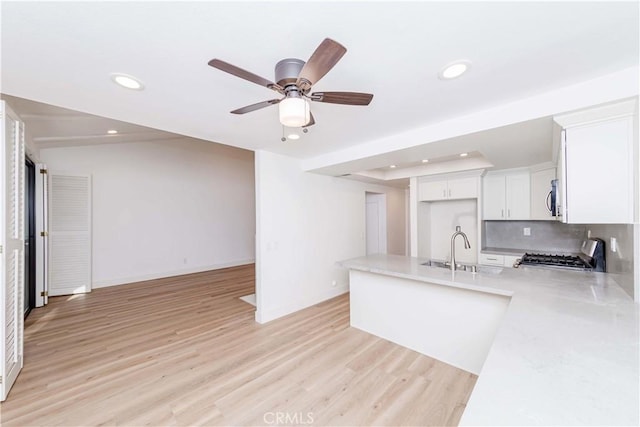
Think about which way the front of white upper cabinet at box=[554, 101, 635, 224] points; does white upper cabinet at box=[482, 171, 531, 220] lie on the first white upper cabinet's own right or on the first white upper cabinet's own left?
on the first white upper cabinet's own right

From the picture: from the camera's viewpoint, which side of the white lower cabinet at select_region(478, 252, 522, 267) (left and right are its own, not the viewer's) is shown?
front

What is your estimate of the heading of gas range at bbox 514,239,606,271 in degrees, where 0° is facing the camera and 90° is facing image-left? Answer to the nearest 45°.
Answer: approximately 90°

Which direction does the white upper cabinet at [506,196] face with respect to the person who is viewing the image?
facing the viewer

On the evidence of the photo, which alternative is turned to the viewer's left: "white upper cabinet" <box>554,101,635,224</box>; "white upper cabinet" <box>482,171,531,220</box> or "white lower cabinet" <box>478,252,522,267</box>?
"white upper cabinet" <box>554,101,635,224</box>

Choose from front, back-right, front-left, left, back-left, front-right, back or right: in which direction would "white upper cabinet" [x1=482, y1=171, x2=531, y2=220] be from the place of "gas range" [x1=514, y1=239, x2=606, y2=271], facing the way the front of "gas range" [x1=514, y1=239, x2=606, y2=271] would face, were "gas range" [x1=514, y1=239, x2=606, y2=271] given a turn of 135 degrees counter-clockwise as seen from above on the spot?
back

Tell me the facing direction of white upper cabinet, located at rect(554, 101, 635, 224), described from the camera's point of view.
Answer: facing to the left of the viewer

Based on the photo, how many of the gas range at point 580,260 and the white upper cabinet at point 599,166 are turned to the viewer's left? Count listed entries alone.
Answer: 2

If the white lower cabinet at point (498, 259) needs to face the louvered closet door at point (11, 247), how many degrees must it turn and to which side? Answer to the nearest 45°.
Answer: approximately 45° to its right

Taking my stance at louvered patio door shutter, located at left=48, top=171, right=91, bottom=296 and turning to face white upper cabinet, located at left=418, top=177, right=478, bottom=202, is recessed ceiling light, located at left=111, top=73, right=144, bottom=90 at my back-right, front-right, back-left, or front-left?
front-right

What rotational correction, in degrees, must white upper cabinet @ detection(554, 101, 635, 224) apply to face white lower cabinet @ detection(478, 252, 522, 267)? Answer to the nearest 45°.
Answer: approximately 45° to its right

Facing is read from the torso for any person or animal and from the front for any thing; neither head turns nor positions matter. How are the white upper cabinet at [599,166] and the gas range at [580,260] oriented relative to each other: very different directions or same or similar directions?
same or similar directions

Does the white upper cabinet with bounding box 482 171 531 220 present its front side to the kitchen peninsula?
yes

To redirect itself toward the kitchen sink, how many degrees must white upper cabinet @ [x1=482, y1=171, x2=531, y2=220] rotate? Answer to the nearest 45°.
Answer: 0° — it already faces it

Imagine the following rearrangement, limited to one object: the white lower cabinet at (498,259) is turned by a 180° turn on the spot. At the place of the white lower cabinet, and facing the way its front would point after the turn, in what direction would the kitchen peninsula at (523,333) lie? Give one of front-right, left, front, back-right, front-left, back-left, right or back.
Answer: back

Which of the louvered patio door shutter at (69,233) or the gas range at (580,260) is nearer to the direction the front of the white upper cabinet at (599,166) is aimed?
the louvered patio door shutter
